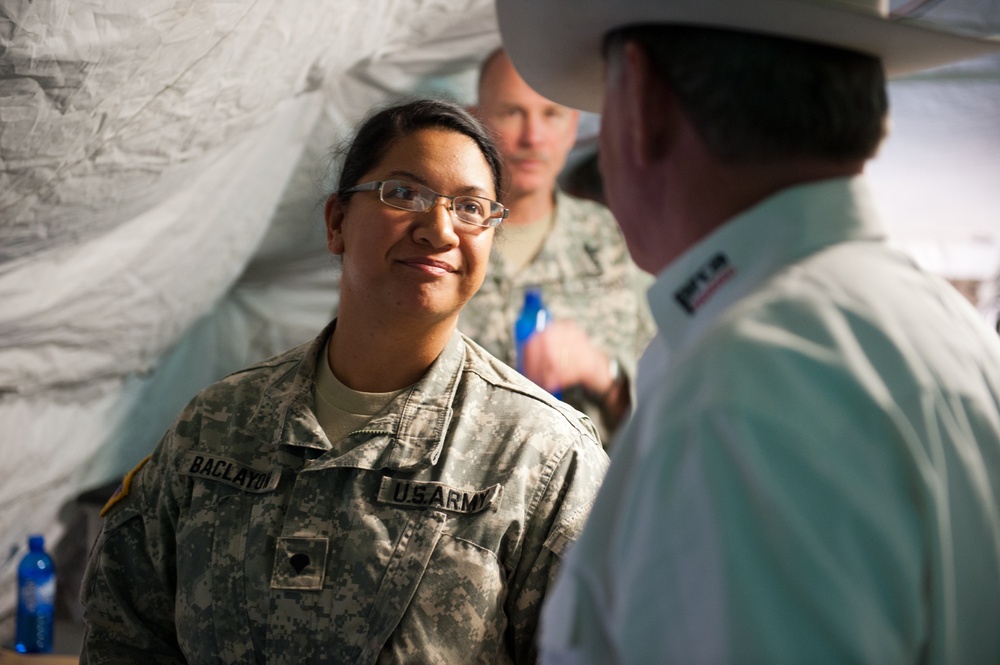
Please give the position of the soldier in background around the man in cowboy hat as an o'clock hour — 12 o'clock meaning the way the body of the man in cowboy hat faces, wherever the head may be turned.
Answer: The soldier in background is roughly at 1 o'clock from the man in cowboy hat.

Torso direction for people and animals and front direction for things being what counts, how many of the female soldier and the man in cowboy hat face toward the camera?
1

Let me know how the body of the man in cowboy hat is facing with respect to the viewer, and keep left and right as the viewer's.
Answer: facing away from the viewer and to the left of the viewer

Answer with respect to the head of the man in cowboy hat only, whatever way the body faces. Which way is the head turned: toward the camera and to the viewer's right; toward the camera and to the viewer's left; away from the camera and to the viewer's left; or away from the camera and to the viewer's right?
away from the camera and to the viewer's left

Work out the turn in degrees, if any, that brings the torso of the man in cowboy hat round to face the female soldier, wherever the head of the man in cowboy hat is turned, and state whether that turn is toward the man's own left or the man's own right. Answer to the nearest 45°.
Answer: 0° — they already face them

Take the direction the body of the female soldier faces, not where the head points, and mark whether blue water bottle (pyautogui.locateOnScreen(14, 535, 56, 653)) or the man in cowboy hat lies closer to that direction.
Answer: the man in cowboy hat

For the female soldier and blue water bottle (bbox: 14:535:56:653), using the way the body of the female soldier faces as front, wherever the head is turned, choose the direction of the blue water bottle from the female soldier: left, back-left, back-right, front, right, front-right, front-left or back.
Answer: back-right

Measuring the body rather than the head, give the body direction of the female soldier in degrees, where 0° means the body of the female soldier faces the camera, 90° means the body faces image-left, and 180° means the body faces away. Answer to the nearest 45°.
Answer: approximately 0°

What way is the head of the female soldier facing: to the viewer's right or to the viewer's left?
to the viewer's right

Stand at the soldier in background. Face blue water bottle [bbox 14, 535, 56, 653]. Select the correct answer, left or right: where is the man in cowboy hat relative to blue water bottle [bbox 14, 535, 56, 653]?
left

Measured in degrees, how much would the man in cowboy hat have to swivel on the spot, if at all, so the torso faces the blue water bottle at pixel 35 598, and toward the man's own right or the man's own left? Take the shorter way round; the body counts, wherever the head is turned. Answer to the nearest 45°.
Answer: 0° — they already face it

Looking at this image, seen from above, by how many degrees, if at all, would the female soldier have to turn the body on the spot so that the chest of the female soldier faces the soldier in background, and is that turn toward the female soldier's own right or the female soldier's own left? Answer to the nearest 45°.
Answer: approximately 180°
